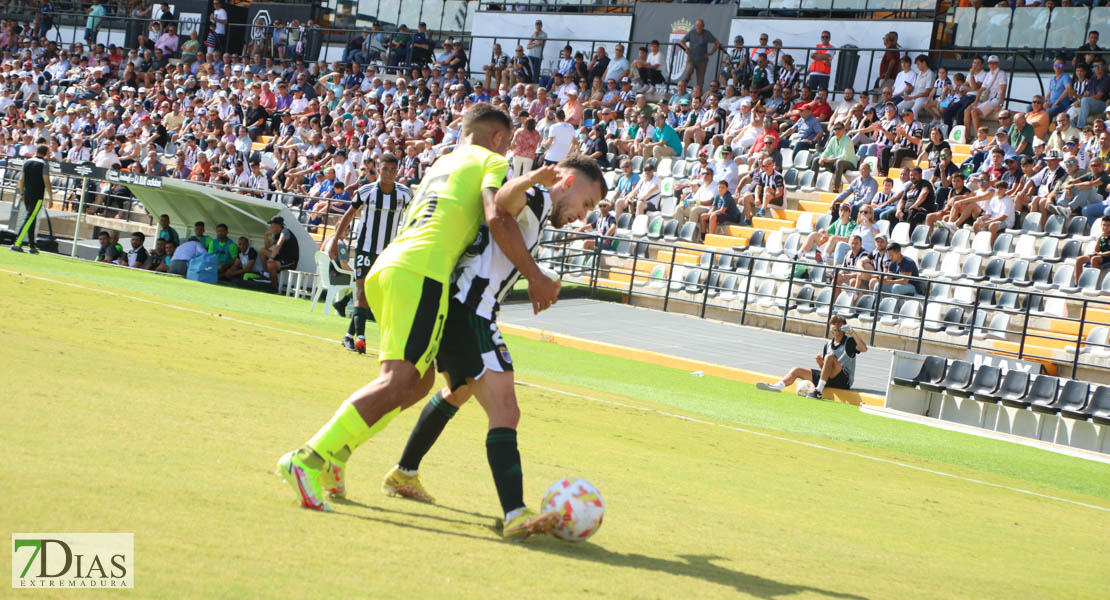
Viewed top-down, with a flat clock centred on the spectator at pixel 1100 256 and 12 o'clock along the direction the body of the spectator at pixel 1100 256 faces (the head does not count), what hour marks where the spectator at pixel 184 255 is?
the spectator at pixel 184 255 is roughly at 1 o'clock from the spectator at pixel 1100 256.

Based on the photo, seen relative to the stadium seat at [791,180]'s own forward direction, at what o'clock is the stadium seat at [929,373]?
the stadium seat at [929,373] is roughly at 10 o'clock from the stadium seat at [791,180].

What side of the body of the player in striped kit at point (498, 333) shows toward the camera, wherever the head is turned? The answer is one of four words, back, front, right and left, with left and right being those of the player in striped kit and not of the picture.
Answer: right

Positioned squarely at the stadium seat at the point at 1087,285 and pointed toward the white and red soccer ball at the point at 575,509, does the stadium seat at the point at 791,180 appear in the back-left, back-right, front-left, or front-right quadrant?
back-right

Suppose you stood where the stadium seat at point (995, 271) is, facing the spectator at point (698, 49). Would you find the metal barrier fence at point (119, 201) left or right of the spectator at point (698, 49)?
left

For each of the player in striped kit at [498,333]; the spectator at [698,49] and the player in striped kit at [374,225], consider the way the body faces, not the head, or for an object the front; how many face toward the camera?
2

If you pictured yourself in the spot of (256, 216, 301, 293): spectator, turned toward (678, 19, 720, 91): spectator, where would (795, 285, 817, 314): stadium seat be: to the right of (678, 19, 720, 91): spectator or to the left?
right

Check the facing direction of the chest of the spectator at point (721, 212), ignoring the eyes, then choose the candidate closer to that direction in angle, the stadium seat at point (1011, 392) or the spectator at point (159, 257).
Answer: the spectator

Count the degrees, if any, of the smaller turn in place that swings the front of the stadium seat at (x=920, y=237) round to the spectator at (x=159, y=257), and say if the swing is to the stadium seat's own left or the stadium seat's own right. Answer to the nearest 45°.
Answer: approximately 45° to the stadium seat's own right
